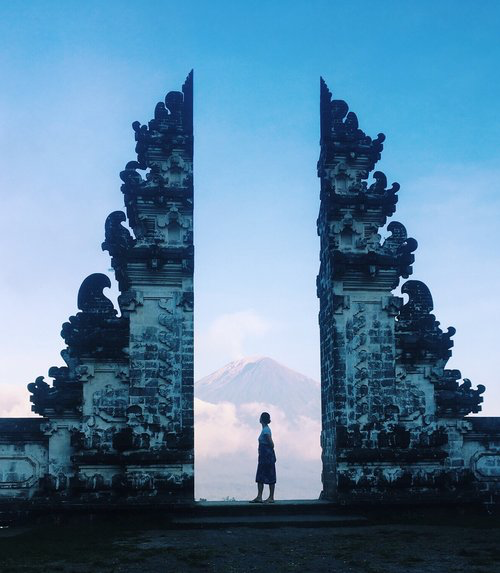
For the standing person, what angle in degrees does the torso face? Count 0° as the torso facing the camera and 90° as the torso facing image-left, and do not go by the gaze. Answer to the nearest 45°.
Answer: approximately 90°
